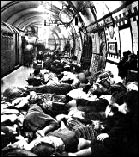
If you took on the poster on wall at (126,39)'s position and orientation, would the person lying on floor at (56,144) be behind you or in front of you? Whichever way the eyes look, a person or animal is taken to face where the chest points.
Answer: in front

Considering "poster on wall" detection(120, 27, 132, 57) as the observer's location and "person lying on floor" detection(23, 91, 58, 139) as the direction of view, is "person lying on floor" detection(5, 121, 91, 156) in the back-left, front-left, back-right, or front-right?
front-left

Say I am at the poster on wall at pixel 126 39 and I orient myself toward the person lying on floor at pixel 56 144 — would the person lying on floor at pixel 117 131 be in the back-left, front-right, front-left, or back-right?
front-left

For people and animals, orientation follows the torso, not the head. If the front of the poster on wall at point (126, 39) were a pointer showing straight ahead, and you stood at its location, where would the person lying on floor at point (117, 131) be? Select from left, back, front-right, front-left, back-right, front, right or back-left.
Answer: front-left

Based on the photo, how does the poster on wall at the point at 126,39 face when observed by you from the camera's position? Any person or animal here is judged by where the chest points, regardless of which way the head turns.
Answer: facing the viewer and to the left of the viewer

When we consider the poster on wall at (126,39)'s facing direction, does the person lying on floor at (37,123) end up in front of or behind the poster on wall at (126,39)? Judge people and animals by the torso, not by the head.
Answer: in front

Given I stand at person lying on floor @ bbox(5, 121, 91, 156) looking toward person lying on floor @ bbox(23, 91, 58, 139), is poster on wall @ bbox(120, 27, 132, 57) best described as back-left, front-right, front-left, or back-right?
front-right
